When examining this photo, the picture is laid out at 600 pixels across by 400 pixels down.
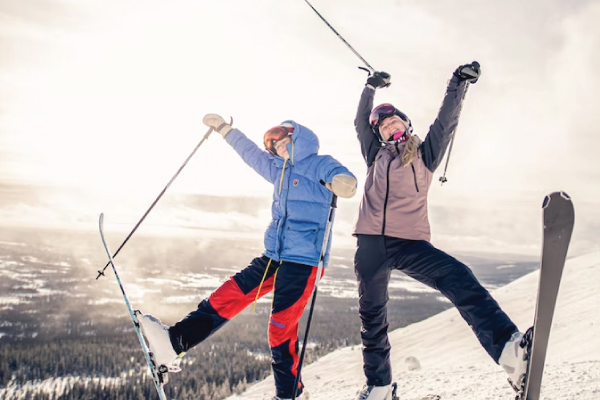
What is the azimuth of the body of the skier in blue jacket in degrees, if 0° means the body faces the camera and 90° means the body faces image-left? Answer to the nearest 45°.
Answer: approximately 45°

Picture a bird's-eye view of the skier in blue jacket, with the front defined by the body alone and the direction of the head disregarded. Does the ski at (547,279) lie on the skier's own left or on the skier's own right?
on the skier's own left

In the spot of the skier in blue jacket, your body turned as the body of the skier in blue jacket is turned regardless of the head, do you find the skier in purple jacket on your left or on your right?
on your left
